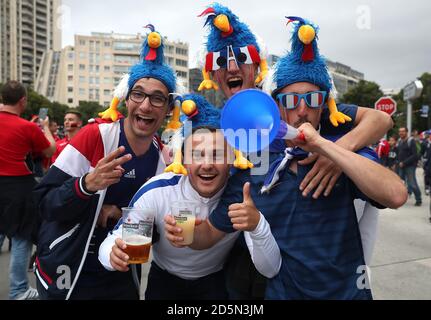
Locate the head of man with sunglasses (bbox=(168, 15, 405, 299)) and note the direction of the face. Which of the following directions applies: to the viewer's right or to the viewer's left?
to the viewer's left

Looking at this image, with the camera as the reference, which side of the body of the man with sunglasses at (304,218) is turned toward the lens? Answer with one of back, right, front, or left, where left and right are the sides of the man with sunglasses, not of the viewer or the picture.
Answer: front

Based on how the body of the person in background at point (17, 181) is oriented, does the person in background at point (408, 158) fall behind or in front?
in front

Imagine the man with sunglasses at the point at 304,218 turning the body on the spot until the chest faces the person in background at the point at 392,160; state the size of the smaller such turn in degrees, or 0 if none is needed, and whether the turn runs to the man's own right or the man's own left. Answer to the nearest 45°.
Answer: approximately 180°

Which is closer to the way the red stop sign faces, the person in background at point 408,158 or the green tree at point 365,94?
the person in background

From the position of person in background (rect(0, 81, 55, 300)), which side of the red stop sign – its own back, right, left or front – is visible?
front

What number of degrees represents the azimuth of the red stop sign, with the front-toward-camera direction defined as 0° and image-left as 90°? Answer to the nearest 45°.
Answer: approximately 0°

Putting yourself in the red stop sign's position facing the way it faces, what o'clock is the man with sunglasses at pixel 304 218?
The man with sunglasses is roughly at 12 o'clock from the red stop sign.

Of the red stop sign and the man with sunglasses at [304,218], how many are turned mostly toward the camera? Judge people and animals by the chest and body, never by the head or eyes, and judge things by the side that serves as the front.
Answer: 2

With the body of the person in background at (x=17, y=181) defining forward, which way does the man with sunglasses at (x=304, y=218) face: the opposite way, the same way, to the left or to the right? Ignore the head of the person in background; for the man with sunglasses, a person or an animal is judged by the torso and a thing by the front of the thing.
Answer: the opposite way

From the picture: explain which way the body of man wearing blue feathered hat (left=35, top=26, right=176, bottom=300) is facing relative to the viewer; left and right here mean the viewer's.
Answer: facing the viewer and to the right of the viewer
